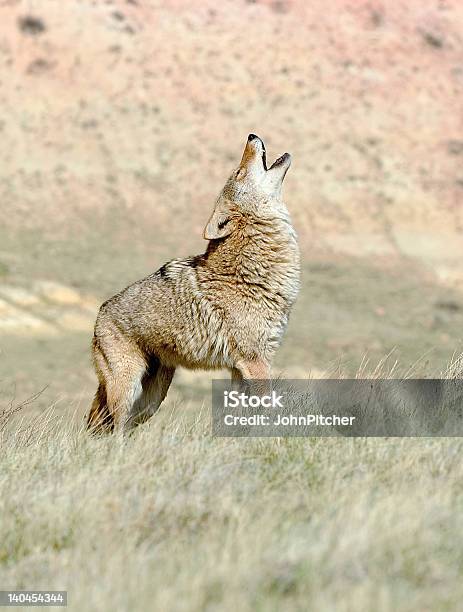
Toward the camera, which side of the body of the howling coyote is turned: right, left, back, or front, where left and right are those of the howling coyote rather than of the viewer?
right
